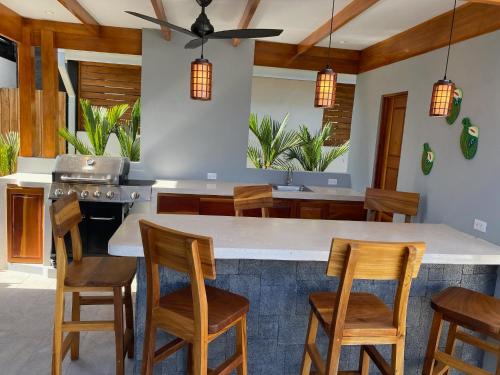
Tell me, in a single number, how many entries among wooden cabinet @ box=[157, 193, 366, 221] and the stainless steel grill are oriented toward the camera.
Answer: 2

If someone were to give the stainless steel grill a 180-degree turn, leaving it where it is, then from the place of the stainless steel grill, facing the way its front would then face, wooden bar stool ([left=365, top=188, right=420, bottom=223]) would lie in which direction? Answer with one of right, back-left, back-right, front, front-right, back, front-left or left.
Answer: back-right

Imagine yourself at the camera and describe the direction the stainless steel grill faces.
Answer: facing the viewer

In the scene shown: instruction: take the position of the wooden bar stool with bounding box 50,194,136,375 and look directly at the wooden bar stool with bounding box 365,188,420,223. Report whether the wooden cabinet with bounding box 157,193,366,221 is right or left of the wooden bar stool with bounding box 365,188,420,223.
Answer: left

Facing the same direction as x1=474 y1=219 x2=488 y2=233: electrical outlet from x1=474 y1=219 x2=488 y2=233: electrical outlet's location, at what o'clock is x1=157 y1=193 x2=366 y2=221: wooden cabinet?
The wooden cabinet is roughly at 2 o'clock from the electrical outlet.

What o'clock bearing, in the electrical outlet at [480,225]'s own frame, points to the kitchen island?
The kitchen island is roughly at 12 o'clock from the electrical outlet.

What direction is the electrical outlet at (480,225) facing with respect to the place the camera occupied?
facing the viewer and to the left of the viewer

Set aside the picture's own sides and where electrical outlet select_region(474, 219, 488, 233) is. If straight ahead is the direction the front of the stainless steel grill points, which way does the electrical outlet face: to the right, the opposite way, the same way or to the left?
to the right

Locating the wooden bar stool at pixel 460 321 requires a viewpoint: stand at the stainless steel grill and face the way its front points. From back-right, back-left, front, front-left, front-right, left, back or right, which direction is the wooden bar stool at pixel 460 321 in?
front-left

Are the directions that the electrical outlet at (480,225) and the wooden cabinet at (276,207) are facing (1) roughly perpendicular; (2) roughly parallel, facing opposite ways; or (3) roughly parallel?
roughly perpendicular

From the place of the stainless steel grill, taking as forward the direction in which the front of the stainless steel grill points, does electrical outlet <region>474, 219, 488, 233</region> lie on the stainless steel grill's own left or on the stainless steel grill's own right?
on the stainless steel grill's own left

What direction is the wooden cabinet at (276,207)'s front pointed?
toward the camera

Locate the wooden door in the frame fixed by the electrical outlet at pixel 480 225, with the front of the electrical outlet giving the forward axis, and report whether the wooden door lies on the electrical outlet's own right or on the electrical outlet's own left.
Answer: on the electrical outlet's own right

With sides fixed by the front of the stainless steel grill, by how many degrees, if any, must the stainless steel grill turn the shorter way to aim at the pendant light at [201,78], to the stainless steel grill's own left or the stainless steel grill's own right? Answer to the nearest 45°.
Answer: approximately 45° to the stainless steel grill's own left

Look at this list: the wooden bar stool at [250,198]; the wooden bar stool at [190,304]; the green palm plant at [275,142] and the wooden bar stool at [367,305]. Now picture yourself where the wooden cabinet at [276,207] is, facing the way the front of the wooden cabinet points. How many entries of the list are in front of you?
3

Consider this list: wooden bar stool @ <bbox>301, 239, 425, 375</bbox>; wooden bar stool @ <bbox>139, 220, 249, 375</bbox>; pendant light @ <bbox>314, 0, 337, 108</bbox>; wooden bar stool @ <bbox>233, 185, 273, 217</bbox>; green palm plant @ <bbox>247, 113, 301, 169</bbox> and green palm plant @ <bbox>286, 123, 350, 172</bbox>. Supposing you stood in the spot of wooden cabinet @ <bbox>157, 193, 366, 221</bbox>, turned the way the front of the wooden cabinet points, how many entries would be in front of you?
4

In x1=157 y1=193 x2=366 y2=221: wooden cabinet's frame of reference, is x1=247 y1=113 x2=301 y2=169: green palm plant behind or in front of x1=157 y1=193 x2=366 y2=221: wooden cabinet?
behind
